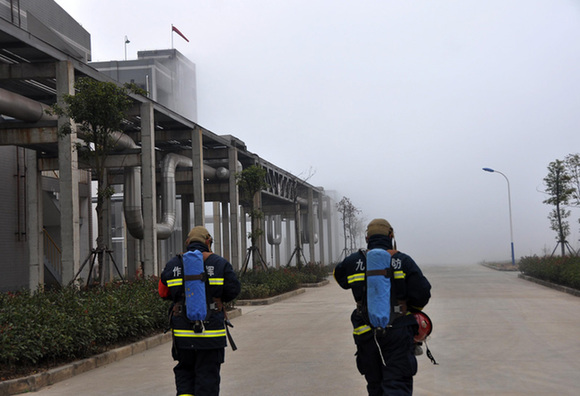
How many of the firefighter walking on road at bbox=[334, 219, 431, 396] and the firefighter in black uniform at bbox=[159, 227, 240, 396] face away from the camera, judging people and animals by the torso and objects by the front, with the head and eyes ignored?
2

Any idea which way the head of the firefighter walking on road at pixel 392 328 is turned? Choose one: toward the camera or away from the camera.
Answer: away from the camera

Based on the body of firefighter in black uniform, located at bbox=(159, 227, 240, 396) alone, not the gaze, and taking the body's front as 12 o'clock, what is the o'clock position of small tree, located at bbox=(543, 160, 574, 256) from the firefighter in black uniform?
The small tree is roughly at 1 o'clock from the firefighter in black uniform.

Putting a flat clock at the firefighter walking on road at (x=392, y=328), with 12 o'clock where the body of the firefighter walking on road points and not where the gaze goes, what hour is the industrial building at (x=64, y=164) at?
The industrial building is roughly at 11 o'clock from the firefighter walking on road.

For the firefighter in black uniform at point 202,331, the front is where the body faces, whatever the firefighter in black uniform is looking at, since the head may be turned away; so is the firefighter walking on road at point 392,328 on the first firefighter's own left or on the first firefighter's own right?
on the first firefighter's own right

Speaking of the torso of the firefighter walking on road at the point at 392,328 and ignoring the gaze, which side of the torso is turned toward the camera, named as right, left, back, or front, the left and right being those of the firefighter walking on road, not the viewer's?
back

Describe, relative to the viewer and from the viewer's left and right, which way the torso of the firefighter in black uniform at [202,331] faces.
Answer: facing away from the viewer

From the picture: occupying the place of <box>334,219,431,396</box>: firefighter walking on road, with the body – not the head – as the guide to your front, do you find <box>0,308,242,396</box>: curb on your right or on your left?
on your left

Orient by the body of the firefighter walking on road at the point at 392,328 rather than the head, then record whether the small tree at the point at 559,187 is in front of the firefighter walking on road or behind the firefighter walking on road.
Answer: in front

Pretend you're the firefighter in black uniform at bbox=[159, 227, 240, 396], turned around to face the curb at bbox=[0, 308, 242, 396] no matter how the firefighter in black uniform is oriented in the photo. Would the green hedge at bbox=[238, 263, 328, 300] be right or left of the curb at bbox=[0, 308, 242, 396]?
right

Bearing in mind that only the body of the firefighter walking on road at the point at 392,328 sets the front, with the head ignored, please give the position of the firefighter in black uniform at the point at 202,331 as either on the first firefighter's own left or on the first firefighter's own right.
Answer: on the first firefighter's own left
